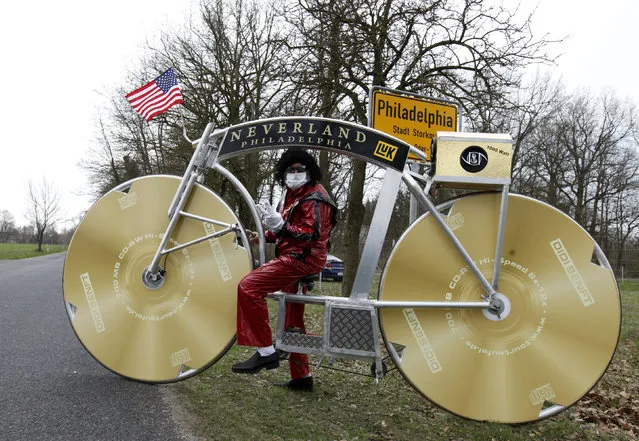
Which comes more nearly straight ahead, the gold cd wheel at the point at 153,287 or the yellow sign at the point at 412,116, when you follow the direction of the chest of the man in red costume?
the gold cd wheel

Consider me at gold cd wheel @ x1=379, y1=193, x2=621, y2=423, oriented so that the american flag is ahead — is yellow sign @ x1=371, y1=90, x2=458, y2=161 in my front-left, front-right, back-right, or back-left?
front-right
